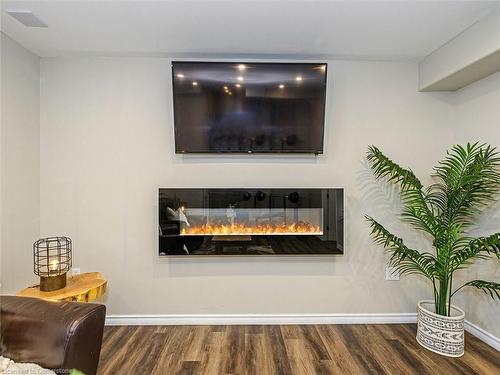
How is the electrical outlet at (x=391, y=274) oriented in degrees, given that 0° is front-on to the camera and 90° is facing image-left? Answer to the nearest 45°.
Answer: approximately 0°

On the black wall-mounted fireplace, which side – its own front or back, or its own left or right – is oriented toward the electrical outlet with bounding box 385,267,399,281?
left

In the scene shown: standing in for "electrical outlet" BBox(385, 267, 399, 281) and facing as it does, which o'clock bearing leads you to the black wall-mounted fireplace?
The black wall-mounted fireplace is roughly at 2 o'clock from the electrical outlet.

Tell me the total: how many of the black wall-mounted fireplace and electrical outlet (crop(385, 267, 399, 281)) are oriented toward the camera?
2

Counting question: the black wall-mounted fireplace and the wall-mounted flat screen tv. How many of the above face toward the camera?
2

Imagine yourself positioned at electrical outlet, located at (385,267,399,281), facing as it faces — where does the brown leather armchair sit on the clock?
The brown leather armchair is roughly at 1 o'clock from the electrical outlet.

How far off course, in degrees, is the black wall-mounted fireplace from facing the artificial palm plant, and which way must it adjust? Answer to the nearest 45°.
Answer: approximately 90° to its left

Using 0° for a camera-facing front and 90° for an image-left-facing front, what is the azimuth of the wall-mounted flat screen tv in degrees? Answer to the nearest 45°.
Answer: approximately 0°
